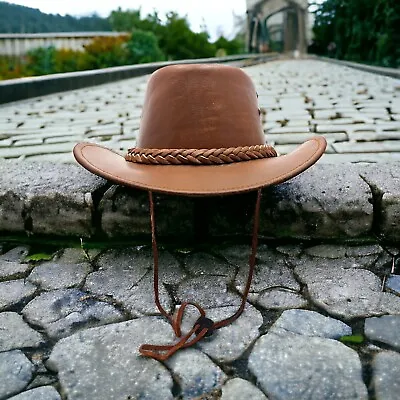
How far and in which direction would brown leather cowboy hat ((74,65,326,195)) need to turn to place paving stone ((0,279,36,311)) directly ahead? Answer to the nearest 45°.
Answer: approximately 90° to its right

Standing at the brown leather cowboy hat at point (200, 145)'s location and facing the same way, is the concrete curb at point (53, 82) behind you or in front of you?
behind

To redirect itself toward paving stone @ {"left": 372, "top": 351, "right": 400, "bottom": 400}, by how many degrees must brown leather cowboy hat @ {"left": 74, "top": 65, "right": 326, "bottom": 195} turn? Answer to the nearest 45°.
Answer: approximately 45° to its left

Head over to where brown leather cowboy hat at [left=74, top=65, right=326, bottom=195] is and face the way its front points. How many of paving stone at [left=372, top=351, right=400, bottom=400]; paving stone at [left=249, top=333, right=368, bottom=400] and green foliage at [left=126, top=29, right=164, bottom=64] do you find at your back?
1

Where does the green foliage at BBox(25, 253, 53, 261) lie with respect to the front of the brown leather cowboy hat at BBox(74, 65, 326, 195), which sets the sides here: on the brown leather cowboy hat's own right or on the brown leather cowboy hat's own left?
on the brown leather cowboy hat's own right

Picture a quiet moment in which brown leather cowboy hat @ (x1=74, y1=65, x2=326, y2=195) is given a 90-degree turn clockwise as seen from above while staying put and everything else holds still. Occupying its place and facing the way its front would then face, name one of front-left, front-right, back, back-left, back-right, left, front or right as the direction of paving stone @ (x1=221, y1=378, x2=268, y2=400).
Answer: left

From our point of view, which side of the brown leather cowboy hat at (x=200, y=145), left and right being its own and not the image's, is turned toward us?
front

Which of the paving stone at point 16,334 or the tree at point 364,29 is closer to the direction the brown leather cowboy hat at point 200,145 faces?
the paving stone

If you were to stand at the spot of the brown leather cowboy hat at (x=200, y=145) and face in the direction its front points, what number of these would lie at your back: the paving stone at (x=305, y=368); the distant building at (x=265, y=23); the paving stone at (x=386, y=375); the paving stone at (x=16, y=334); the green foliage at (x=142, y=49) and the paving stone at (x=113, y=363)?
2

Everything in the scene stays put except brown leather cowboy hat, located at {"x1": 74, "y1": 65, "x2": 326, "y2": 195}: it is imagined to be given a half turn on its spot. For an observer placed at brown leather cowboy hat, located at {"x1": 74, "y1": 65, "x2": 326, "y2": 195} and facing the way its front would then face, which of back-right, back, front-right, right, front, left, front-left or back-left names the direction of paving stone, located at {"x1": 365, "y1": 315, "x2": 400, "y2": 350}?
back-right

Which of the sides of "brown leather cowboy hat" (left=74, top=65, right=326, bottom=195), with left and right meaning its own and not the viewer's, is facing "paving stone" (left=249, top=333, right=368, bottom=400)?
front
